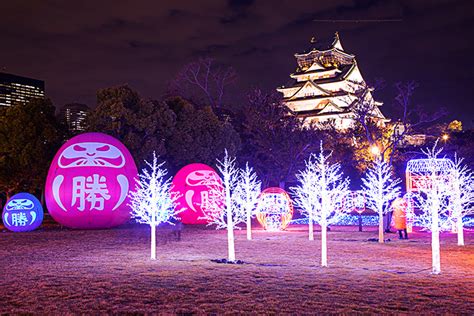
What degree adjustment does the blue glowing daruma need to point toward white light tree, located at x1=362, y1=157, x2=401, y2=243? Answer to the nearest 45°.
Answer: approximately 45° to its left

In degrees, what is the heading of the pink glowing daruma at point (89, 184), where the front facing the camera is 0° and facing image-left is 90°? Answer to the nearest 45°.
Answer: approximately 0°

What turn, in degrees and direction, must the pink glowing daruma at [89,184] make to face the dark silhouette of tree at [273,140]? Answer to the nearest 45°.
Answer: approximately 135° to its left

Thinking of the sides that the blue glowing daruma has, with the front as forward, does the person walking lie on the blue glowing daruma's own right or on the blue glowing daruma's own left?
on the blue glowing daruma's own left

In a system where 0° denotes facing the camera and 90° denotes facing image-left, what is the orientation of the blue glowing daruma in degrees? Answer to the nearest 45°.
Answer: approximately 0°

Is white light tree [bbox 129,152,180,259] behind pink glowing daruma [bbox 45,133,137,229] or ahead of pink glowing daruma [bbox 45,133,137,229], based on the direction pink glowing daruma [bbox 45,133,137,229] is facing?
ahead

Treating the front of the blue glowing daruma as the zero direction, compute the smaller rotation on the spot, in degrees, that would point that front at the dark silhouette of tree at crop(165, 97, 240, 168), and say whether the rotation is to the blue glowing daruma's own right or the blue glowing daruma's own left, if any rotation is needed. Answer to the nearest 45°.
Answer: approximately 135° to the blue glowing daruma's own left

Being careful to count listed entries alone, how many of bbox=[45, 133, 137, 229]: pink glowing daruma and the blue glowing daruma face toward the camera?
2

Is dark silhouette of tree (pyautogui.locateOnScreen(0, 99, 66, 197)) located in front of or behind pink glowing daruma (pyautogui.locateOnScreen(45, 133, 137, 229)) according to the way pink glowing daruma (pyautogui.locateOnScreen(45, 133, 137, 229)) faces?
behind

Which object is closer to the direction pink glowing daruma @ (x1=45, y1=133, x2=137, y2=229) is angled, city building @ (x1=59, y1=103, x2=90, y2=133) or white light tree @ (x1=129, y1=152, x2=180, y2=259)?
the white light tree
